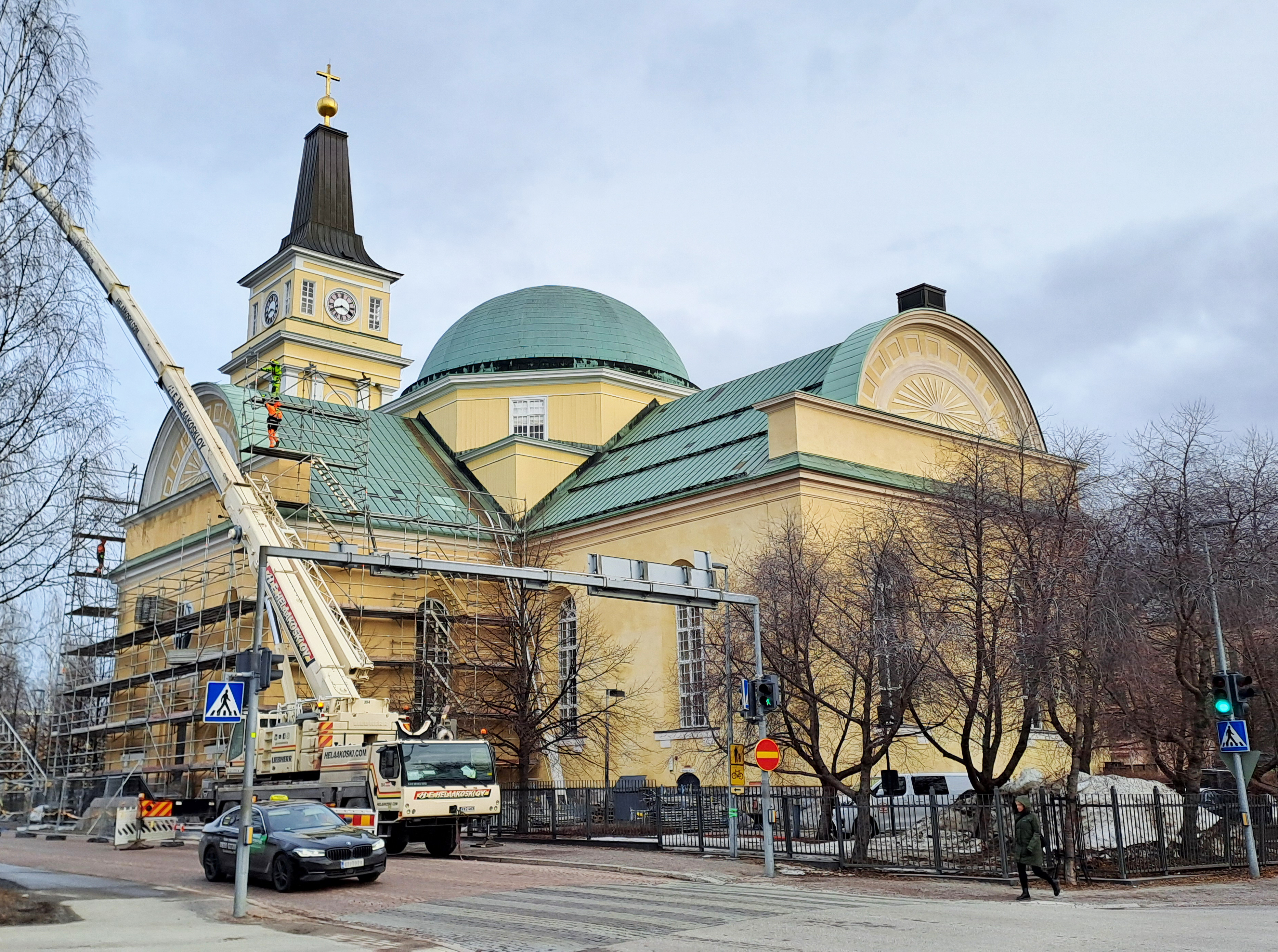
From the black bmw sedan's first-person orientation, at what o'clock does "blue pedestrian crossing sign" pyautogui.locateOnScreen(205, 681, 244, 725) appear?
The blue pedestrian crossing sign is roughly at 2 o'clock from the black bmw sedan.

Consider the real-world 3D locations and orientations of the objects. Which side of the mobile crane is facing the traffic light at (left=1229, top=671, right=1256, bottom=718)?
front

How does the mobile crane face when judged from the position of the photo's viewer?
facing the viewer and to the right of the viewer

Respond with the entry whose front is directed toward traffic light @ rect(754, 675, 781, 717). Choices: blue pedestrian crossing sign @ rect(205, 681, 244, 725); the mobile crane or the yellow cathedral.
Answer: the mobile crane

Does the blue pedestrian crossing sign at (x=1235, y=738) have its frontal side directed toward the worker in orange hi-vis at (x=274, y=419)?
no

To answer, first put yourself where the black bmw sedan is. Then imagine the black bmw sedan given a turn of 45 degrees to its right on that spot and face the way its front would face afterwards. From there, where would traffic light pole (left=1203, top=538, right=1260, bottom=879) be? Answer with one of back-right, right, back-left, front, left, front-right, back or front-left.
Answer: left

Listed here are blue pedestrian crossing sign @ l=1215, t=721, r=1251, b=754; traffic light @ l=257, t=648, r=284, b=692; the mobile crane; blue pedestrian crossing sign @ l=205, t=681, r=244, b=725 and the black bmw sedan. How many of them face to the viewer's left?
0

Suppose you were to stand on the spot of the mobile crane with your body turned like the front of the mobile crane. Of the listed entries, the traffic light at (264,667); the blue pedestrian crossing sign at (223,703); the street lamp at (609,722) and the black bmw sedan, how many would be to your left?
1

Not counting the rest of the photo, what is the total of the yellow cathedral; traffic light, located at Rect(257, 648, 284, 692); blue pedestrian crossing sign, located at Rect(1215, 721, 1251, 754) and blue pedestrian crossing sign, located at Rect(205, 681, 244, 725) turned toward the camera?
2

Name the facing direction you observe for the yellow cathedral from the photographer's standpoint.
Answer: facing away from the viewer and to the left of the viewer

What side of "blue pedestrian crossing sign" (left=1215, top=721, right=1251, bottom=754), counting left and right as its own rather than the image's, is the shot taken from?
front

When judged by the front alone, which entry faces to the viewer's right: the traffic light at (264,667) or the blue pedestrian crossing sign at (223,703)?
the traffic light

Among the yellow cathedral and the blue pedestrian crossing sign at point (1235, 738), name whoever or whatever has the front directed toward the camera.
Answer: the blue pedestrian crossing sign

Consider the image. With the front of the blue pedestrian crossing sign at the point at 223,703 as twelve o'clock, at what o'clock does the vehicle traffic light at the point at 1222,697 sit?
The vehicle traffic light is roughly at 9 o'clock from the blue pedestrian crossing sign.

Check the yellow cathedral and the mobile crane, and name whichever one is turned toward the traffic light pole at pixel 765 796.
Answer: the mobile crane
